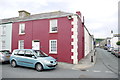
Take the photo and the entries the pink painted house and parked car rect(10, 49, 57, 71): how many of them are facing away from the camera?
0

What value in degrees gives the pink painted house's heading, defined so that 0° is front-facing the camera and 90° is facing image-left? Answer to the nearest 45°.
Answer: approximately 45°

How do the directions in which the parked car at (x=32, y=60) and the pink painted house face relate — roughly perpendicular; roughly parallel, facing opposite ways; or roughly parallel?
roughly perpendicular
